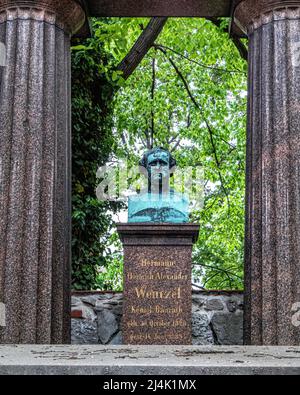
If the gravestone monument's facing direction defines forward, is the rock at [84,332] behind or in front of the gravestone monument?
behind

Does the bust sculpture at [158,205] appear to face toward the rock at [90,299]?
no

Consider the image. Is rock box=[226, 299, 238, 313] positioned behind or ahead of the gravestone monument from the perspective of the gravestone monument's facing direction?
behind

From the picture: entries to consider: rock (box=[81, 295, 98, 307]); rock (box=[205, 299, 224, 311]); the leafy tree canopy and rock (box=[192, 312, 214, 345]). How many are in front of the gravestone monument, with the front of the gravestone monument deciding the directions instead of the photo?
0

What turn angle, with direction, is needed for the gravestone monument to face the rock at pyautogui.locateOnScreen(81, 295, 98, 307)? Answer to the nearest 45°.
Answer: approximately 135° to its right

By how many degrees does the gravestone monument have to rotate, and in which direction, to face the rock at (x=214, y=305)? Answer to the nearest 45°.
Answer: approximately 135° to its left

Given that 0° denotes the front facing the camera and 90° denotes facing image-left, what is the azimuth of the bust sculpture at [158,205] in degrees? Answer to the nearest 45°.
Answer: approximately 0°

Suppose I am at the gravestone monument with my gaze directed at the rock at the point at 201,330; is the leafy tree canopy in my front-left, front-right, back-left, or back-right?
front-left

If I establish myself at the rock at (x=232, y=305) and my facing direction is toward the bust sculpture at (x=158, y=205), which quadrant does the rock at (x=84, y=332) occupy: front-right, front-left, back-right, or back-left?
front-right

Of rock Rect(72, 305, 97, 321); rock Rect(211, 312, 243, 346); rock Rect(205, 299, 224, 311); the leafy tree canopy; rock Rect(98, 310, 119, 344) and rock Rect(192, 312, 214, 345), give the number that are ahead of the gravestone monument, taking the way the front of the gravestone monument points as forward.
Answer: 0

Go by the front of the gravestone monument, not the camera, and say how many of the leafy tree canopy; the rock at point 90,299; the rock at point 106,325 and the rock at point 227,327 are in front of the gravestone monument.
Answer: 0

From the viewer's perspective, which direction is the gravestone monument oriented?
toward the camera

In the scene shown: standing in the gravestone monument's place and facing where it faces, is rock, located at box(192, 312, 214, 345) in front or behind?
behind

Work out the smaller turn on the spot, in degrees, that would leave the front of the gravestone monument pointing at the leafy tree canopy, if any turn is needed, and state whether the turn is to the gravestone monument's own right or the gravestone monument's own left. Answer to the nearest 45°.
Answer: approximately 180°

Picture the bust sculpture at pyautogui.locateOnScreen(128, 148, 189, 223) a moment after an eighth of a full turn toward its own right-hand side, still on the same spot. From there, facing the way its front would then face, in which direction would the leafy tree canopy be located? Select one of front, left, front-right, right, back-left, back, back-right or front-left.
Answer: back-right
